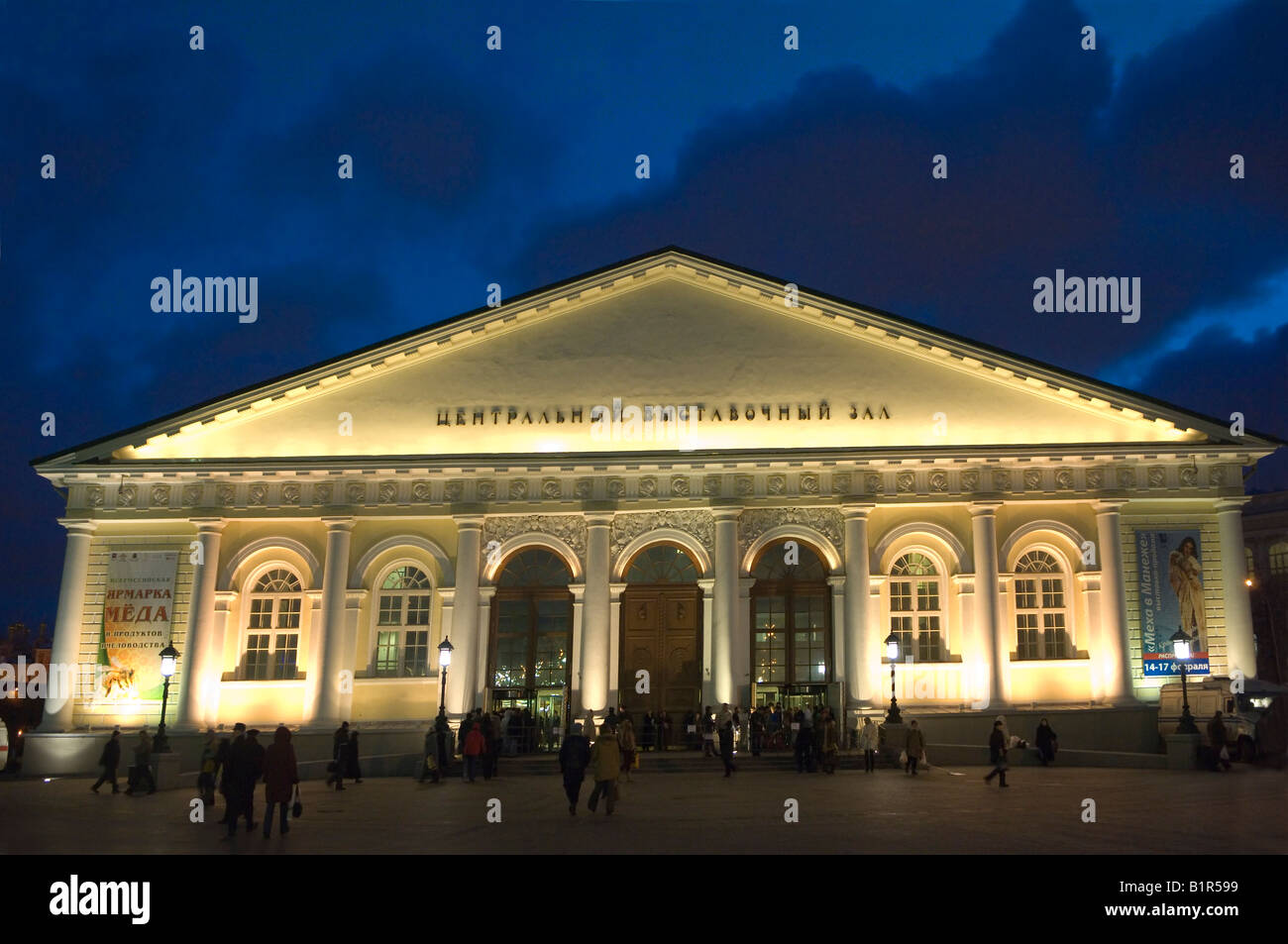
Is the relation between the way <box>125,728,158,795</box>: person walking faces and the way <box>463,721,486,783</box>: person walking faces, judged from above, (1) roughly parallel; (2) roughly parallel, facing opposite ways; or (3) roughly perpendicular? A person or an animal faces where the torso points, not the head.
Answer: roughly perpendicular

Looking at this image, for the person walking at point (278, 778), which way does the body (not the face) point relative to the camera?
away from the camera

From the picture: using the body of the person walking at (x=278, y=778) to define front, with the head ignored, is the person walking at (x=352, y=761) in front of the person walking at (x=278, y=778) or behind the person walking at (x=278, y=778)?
in front

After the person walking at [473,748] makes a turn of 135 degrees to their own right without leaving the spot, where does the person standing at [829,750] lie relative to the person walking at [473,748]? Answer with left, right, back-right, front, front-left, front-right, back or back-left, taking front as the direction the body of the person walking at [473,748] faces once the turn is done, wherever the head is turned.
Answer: front-left

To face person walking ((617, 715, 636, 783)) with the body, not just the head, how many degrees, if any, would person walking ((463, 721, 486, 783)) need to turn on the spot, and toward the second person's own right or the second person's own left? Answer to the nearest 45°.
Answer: approximately 135° to the second person's own right

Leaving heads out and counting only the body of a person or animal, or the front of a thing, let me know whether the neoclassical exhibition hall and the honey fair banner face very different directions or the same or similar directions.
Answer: same or similar directions

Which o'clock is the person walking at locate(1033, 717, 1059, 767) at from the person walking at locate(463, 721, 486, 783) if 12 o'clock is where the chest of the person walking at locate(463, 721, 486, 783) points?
the person walking at locate(1033, 717, 1059, 767) is roughly at 3 o'clock from the person walking at locate(463, 721, 486, 783).

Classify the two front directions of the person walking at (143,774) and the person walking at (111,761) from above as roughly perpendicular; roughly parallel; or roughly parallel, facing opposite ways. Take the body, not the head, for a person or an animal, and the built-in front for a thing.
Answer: roughly parallel

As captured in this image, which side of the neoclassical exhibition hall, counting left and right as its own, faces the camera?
front

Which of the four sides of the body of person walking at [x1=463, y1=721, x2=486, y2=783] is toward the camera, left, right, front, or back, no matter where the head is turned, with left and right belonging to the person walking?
back
